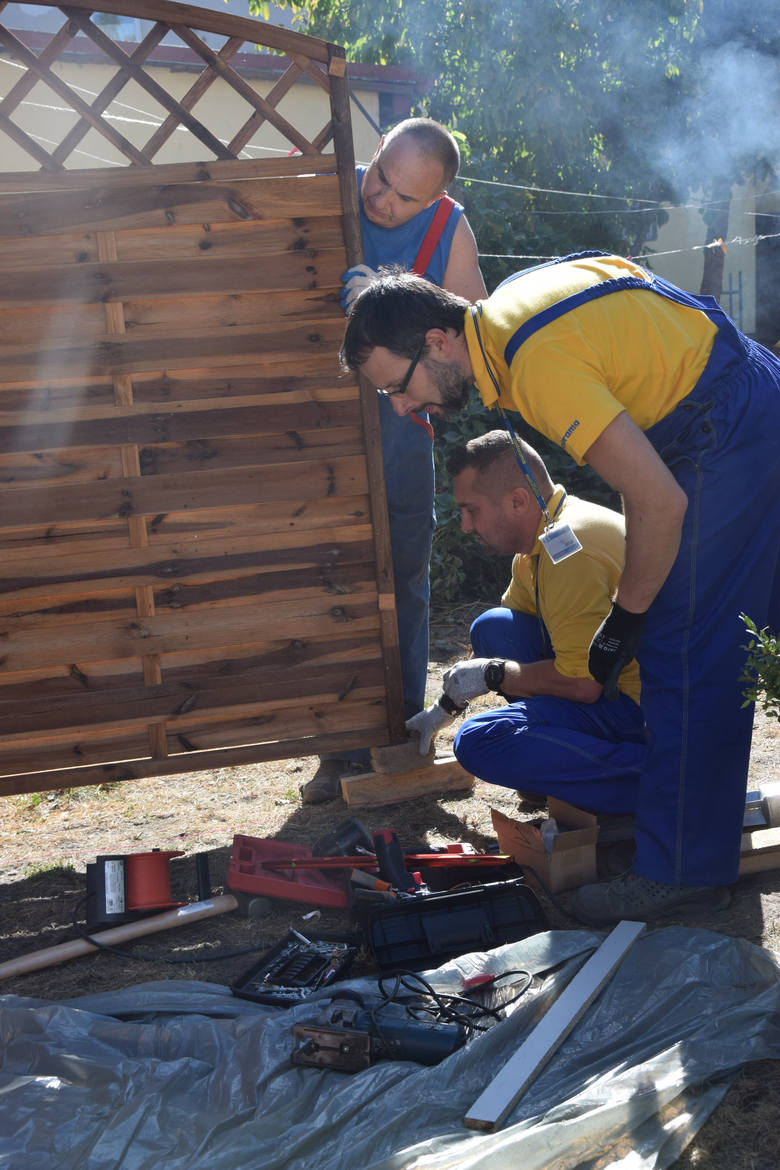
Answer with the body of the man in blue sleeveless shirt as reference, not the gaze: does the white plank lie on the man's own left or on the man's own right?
on the man's own left

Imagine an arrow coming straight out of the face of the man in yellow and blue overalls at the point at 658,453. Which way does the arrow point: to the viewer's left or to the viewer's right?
to the viewer's left

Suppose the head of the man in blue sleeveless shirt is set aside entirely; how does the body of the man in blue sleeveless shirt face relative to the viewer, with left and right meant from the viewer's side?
facing the viewer and to the left of the viewer

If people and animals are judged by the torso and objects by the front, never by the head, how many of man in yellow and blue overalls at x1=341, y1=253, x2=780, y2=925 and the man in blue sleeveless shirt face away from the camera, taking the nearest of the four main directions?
0

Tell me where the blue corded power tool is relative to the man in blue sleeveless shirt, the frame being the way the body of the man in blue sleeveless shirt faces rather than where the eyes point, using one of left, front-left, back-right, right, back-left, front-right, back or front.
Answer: front-left

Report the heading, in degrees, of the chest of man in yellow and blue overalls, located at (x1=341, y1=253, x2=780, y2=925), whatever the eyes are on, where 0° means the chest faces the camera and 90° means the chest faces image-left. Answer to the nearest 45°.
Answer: approximately 90°
